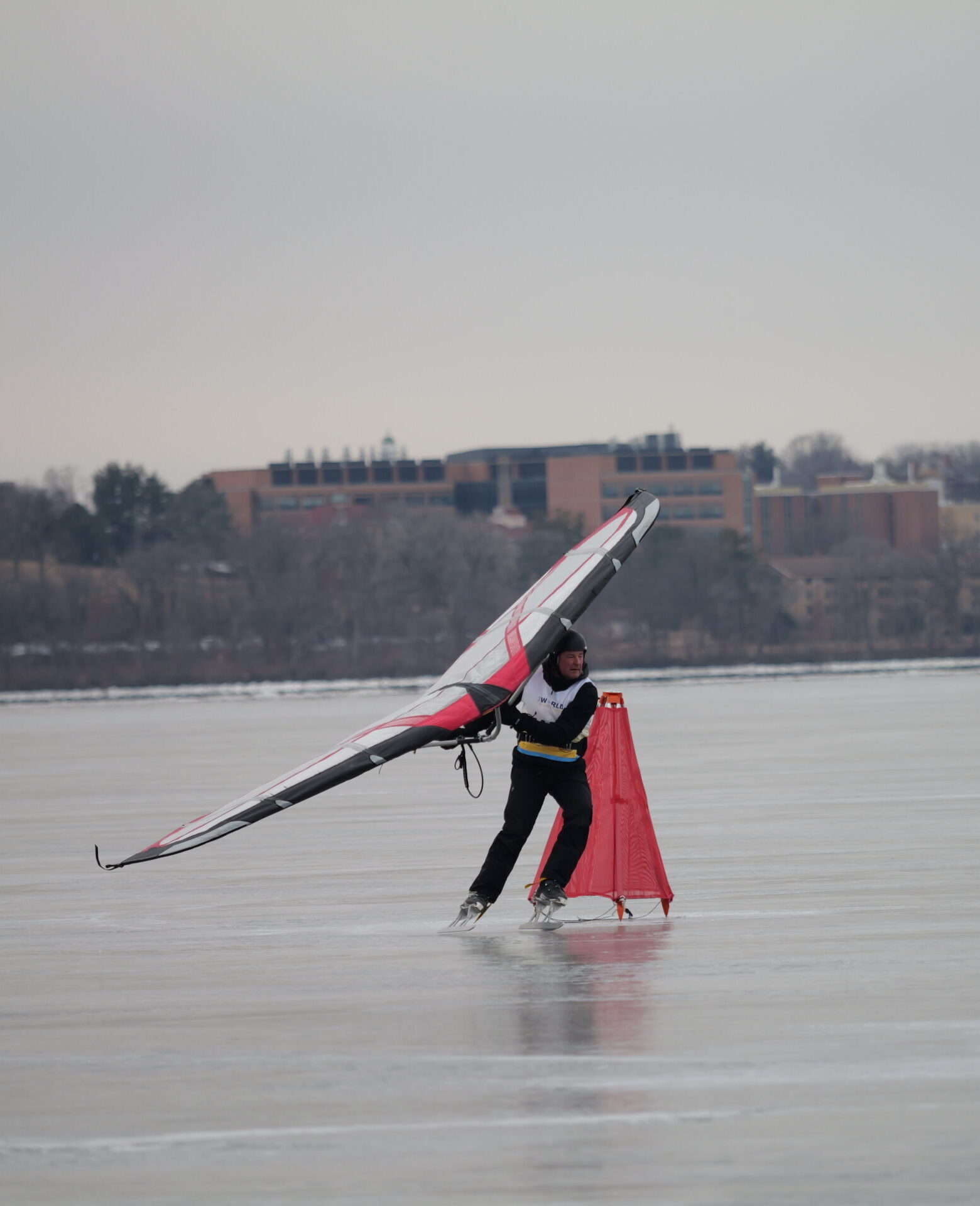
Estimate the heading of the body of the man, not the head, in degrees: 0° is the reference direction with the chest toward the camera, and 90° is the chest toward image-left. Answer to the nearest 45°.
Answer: approximately 0°
